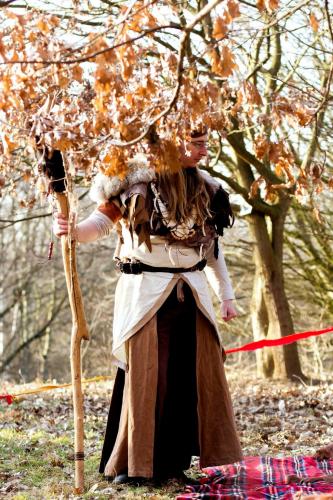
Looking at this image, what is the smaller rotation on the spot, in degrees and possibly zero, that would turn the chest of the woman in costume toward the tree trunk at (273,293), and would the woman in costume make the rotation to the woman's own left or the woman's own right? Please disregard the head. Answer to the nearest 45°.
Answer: approximately 135° to the woman's own left

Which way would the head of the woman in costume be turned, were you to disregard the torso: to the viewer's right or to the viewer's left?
to the viewer's right

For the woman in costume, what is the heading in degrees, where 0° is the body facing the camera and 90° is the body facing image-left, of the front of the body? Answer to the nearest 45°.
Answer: approximately 315°
